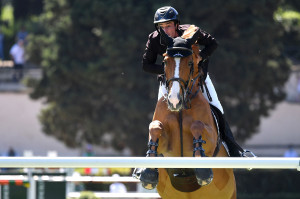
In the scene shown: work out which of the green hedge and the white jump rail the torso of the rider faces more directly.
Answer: the white jump rail

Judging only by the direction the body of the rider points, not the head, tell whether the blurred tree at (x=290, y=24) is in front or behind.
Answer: behind

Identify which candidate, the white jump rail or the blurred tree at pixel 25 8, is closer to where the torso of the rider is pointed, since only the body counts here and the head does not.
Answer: the white jump rail

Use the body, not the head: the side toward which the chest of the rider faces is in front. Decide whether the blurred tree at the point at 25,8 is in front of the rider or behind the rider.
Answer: behind

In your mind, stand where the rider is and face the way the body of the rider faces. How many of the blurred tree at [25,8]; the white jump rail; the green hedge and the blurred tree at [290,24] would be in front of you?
1

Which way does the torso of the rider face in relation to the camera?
toward the camera

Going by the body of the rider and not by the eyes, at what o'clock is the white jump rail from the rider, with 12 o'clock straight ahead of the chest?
The white jump rail is roughly at 12 o'clock from the rider.

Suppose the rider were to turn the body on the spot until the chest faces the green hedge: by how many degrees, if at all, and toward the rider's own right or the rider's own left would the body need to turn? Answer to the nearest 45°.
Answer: approximately 180°
